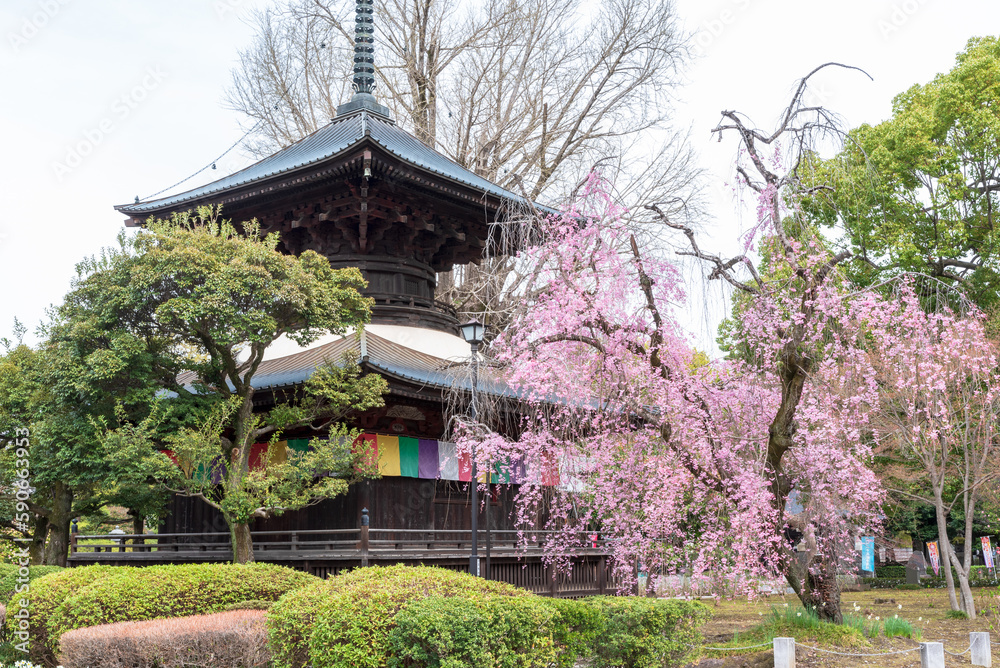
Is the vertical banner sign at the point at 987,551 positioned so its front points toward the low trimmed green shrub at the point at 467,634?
yes

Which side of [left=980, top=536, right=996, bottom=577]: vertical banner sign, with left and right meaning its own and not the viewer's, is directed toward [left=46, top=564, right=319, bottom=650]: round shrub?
front

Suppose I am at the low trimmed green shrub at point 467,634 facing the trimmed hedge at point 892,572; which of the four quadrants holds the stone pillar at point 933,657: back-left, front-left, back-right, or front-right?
front-right

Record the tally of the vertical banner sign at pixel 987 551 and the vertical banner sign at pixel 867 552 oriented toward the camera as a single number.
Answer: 2

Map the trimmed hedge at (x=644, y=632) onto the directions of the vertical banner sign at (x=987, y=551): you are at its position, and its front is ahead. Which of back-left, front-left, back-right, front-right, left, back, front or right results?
front

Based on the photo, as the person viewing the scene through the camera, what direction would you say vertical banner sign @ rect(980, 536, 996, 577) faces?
facing the viewer

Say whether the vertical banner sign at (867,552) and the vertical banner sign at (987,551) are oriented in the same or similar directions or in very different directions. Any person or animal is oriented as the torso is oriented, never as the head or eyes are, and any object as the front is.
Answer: same or similar directions

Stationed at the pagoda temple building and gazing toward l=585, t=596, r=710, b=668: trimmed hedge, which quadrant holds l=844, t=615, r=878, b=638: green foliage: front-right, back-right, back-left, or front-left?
front-left

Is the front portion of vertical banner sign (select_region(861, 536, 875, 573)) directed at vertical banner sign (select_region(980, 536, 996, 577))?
no

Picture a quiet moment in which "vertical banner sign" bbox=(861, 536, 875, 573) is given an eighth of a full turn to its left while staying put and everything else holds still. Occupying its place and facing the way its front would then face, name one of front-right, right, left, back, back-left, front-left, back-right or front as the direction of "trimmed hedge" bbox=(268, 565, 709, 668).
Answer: front-right

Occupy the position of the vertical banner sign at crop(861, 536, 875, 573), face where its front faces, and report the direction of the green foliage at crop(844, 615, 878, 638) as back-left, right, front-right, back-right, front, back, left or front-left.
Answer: front

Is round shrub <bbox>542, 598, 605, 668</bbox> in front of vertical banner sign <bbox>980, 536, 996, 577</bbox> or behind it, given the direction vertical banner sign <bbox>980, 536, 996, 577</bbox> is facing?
in front

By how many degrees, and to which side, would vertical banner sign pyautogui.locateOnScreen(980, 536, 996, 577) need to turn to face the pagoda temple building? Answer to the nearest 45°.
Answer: approximately 45° to its right

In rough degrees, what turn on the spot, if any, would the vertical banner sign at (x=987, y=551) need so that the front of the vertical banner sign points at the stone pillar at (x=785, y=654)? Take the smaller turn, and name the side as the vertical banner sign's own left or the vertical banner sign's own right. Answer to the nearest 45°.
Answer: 0° — it already faces it

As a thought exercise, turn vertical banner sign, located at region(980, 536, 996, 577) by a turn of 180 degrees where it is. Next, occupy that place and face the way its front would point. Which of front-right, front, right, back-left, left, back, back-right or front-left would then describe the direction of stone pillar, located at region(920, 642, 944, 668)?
back

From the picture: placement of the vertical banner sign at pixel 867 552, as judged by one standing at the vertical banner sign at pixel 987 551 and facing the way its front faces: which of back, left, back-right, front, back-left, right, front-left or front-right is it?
front-right

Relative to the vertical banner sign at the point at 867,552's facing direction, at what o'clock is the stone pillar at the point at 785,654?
The stone pillar is roughly at 12 o'clock from the vertical banner sign.

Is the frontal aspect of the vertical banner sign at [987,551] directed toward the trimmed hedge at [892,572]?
no

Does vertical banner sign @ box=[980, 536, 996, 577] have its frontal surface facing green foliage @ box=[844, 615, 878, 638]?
yes

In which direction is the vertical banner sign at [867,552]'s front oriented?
toward the camera
